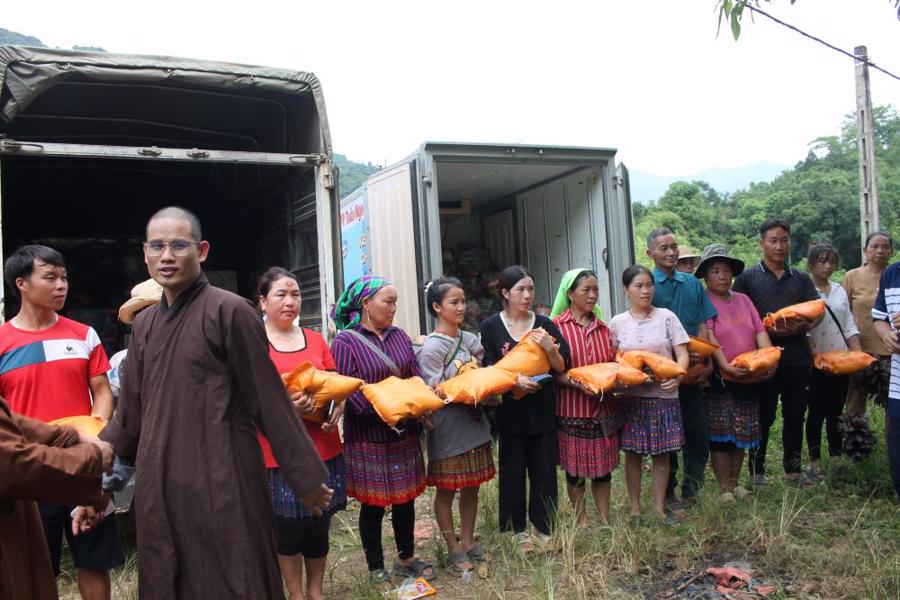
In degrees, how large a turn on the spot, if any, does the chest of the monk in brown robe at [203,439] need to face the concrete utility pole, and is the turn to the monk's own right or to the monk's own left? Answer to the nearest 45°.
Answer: approximately 180°

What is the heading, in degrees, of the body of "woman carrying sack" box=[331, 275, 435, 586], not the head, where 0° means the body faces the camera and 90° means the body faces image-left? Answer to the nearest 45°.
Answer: approximately 315°

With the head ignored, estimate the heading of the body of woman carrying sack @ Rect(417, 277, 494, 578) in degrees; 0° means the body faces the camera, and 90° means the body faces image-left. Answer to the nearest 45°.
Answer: approximately 315°

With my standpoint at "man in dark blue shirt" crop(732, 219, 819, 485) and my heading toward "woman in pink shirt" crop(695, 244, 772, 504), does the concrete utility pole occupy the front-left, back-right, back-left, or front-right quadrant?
back-right

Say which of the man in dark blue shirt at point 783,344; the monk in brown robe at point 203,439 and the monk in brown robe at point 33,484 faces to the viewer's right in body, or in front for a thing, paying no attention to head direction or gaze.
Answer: the monk in brown robe at point 33,484

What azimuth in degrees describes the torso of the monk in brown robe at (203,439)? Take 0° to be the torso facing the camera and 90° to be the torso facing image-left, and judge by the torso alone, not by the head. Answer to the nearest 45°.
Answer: approximately 45°

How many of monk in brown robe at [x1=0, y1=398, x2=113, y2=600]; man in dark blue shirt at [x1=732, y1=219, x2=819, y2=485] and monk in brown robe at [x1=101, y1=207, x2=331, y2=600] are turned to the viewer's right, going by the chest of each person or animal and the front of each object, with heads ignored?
1

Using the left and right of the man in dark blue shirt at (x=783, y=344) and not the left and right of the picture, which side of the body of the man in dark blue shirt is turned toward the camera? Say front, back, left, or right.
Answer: front

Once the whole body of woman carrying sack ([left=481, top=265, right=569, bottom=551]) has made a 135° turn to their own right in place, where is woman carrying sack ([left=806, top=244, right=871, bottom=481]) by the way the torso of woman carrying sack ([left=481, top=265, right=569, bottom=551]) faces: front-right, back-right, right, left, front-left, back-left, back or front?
right

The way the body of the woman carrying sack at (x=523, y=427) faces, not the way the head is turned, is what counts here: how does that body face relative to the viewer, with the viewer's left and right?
facing the viewer

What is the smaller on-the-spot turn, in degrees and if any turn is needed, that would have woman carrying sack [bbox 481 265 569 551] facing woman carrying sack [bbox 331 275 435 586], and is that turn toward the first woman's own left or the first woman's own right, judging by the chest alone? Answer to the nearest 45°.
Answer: approximately 45° to the first woman's own right

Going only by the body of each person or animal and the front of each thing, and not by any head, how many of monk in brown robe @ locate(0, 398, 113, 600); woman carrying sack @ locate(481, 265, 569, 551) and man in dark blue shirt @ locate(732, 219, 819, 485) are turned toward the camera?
2

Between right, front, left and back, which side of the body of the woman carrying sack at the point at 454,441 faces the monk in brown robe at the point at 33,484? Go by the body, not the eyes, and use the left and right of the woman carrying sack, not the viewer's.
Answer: right
